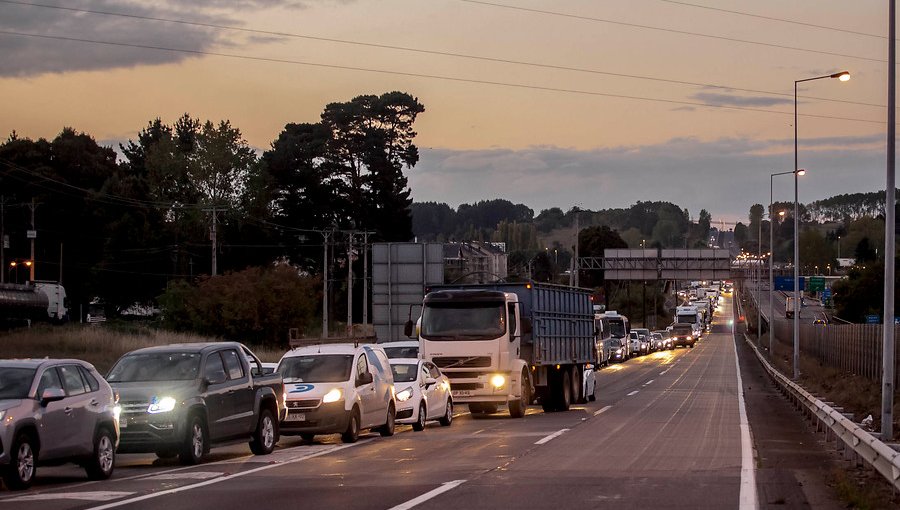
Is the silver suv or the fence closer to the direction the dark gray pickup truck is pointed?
the silver suv

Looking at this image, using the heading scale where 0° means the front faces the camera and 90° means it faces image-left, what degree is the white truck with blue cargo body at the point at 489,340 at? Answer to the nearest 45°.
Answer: approximately 45°

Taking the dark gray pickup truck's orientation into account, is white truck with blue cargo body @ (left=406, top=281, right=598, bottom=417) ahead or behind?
behind

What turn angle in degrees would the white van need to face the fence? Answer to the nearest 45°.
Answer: approximately 180°

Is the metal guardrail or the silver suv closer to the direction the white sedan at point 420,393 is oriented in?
the silver suv

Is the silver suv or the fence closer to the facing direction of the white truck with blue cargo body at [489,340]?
the silver suv

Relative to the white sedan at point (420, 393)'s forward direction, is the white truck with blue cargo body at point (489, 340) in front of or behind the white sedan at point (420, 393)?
behind

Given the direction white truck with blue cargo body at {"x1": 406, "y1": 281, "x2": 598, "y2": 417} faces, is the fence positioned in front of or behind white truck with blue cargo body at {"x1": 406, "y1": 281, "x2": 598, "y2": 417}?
behind

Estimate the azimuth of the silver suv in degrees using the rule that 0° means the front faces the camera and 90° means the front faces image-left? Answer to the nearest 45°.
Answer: approximately 45°
